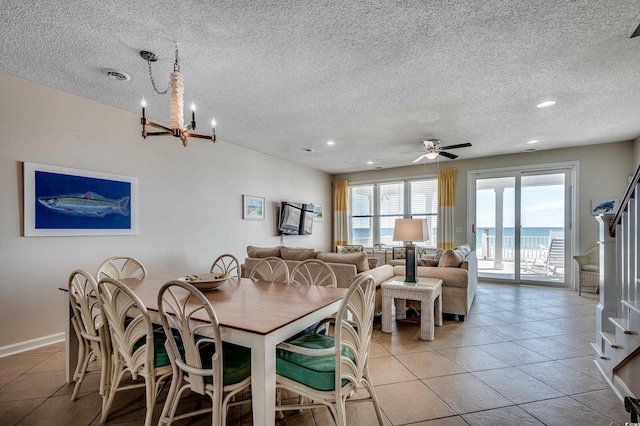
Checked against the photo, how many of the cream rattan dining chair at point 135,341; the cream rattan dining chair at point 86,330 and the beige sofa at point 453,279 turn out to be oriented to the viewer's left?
1

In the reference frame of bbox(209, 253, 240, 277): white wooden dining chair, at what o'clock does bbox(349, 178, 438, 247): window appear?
The window is roughly at 6 o'clock from the white wooden dining chair.

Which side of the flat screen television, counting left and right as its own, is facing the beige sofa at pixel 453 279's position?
front

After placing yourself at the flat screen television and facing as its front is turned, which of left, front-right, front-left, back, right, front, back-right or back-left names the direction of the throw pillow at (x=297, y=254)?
front-right

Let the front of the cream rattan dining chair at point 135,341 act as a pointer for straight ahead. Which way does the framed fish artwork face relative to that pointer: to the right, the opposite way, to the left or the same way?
to the right

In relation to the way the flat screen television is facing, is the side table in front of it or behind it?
in front

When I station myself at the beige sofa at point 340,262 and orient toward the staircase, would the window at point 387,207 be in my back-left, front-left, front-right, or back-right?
back-left

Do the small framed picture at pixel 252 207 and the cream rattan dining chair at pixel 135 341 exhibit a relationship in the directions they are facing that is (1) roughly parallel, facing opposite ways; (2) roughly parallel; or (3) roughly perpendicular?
roughly perpendicular

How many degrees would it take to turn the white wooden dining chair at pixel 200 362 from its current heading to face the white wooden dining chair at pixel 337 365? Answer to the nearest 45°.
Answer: approximately 45° to its right

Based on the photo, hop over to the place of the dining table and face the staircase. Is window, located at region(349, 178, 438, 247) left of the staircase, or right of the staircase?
left

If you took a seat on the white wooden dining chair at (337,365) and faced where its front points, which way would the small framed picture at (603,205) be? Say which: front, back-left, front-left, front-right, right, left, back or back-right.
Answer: right

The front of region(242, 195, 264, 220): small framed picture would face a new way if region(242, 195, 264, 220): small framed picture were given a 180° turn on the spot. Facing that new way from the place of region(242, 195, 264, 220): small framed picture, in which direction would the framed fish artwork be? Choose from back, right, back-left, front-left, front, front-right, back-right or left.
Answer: left

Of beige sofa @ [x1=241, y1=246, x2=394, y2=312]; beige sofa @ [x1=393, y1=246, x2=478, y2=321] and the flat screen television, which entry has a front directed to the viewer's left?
beige sofa @ [x1=393, y1=246, x2=478, y2=321]

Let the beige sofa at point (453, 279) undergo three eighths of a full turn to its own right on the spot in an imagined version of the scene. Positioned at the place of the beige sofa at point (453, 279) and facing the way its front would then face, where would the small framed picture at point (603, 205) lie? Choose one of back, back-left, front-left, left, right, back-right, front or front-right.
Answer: front
